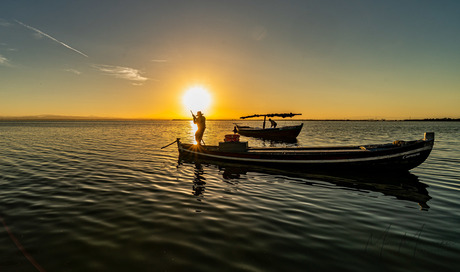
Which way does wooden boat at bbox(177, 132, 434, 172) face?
to the viewer's right
